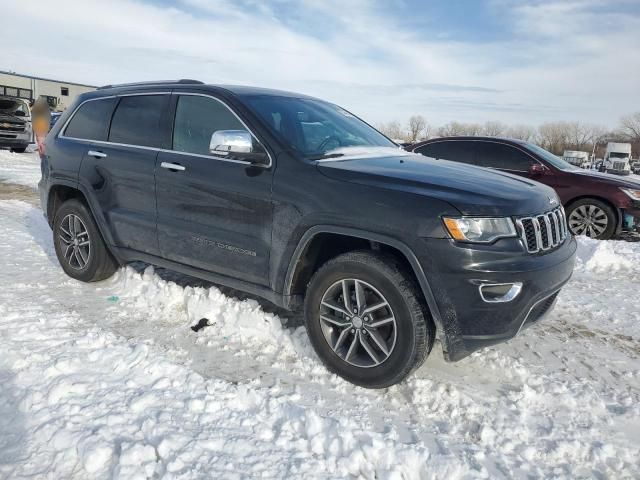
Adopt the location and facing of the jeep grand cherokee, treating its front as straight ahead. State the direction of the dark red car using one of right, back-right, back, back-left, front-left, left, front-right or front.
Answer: left

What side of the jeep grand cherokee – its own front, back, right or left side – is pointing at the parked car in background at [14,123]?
back

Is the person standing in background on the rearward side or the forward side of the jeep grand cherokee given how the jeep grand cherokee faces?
on the rearward side

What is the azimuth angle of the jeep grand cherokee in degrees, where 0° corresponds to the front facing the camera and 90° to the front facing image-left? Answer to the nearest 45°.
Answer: approximately 315°

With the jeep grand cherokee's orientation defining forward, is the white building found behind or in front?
behind

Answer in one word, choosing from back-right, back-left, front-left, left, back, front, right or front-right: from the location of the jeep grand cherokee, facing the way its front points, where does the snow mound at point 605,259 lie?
left
